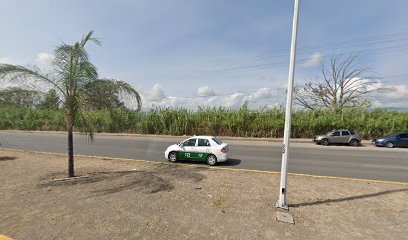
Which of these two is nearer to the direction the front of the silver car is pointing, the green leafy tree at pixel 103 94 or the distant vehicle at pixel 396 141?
the green leafy tree

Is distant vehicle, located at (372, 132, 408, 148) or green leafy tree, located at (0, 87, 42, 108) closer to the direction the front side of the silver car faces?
the green leafy tree

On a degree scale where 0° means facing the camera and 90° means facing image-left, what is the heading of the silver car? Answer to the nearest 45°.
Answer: approximately 90°
